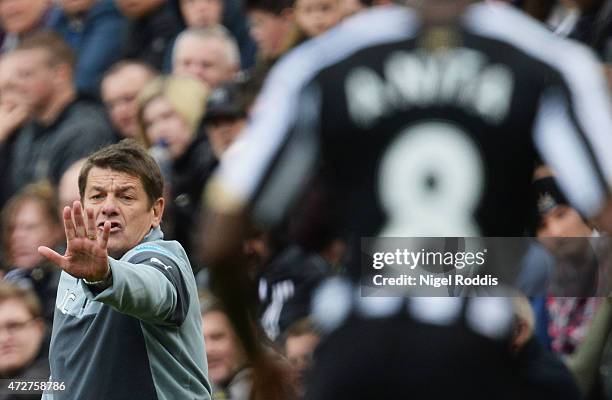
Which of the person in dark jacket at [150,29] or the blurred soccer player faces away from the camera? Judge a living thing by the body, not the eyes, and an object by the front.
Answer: the blurred soccer player

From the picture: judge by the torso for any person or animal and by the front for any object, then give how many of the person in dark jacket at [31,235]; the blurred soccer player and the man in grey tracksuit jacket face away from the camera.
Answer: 1

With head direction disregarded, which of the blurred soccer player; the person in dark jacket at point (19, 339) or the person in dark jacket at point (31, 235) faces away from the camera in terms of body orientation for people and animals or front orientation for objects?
the blurred soccer player

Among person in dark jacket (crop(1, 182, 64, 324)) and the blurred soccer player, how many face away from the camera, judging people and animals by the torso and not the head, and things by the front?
1

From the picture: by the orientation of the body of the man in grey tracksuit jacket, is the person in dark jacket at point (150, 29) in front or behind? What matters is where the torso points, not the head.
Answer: behind

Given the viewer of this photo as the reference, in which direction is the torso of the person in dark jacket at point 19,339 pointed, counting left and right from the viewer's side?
facing the viewer and to the left of the viewer

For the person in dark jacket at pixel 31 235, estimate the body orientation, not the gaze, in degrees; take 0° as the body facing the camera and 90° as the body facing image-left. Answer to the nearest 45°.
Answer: approximately 45°

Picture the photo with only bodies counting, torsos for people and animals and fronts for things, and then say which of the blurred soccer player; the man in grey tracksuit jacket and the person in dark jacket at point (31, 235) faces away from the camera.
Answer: the blurred soccer player

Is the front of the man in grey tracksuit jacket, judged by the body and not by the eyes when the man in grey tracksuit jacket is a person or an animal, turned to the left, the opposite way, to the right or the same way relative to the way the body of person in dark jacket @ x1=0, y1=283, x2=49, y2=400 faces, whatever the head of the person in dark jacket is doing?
the same way

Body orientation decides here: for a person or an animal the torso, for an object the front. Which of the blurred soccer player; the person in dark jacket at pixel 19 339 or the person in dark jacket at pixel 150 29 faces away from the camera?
the blurred soccer player

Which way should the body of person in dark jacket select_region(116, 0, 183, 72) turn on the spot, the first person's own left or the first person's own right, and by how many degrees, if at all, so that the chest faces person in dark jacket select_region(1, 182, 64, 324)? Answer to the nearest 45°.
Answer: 0° — they already face them

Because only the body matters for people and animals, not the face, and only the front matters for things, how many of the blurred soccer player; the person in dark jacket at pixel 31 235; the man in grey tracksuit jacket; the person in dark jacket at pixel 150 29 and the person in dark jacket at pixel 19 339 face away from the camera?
1

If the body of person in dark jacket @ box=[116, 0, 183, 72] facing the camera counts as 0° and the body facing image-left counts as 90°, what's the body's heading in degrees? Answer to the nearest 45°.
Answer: approximately 45°

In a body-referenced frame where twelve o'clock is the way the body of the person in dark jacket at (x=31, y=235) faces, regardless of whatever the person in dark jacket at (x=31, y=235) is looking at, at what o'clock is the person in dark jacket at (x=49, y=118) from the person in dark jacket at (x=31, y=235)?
the person in dark jacket at (x=49, y=118) is roughly at 5 o'clock from the person in dark jacket at (x=31, y=235).

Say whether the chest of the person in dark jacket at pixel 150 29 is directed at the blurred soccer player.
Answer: yes

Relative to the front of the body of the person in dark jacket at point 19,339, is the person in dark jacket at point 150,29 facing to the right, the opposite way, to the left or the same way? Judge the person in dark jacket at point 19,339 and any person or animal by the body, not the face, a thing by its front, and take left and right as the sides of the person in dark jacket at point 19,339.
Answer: the same way

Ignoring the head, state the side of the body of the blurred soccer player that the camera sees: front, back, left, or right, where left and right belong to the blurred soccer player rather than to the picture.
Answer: back
